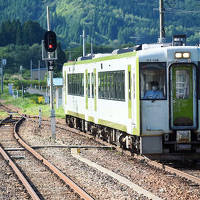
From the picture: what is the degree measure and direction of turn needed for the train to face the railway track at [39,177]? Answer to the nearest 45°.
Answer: approximately 90° to its right

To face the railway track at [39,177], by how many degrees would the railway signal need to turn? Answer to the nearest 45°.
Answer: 0° — it already faces it

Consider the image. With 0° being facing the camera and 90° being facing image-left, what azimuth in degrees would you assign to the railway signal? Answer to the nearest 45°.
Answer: approximately 0°

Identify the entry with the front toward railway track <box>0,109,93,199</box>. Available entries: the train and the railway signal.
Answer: the railway signal

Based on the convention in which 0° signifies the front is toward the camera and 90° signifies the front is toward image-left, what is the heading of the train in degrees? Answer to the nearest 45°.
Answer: approximately 315°
